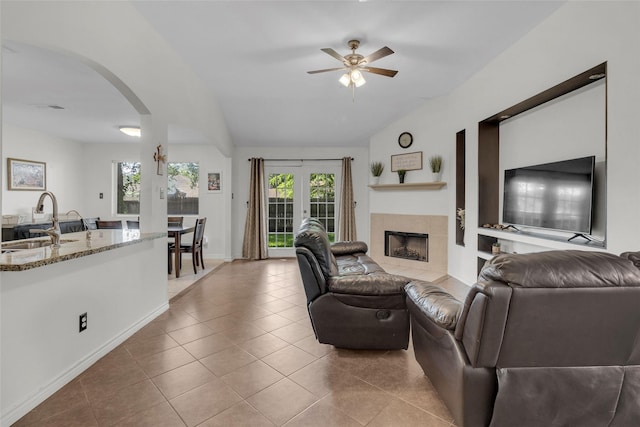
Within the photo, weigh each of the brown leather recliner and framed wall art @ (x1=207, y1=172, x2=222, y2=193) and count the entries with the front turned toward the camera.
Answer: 1

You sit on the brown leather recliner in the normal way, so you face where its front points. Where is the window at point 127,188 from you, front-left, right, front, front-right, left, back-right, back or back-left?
back-left

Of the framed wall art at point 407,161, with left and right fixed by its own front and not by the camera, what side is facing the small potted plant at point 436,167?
left

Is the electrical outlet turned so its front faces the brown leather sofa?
yes

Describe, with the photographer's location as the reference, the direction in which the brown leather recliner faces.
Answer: facing to the right of the viewer
